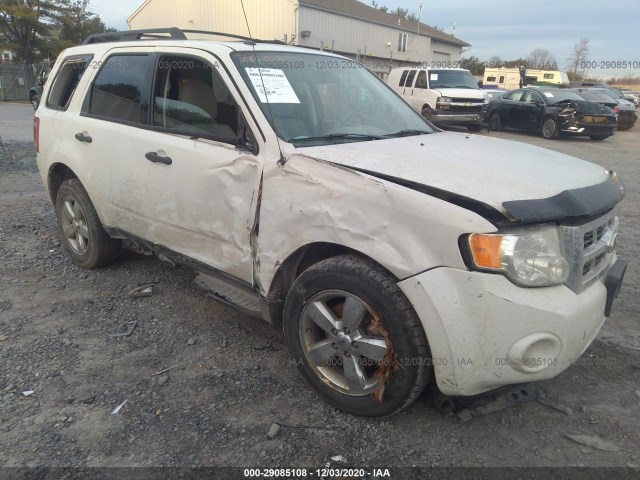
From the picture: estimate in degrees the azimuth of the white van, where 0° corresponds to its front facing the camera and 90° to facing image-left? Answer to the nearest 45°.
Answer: approximately 315°

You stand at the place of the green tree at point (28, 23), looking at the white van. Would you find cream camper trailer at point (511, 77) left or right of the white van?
left

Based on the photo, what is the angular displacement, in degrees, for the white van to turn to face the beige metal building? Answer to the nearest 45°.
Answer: approximately 180°

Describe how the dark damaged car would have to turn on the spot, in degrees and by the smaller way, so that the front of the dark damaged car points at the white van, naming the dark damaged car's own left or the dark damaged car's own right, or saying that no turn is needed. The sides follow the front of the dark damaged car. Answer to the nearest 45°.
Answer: approximately 135° to the dark damaged car's own right

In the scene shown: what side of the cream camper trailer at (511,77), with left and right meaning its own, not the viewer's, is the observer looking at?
right

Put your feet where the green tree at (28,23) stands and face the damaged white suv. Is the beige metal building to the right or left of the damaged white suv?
left

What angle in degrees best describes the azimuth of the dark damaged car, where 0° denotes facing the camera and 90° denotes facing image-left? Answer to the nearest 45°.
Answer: approximately 315°
